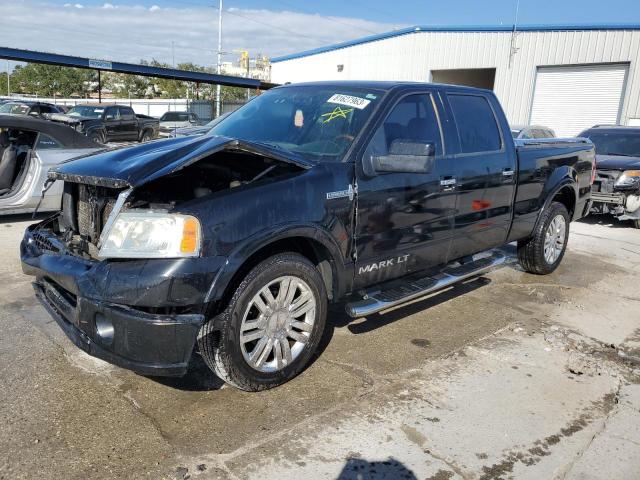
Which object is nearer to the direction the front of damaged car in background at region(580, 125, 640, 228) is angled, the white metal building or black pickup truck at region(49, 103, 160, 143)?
the black pickup truck

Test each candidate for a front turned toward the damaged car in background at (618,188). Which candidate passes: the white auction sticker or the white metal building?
the white metal building

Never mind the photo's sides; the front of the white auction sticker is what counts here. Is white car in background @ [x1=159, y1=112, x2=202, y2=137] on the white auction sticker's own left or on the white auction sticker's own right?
on the white auction sticker's own right

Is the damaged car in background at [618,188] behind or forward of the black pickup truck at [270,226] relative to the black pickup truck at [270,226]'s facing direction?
behind

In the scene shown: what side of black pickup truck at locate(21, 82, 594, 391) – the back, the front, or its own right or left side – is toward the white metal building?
back

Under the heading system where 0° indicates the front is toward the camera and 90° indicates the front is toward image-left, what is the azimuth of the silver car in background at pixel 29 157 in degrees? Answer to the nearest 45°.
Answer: approximately 90°

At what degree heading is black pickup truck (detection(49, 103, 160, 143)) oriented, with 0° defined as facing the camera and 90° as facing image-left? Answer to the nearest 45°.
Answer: approximately 45°

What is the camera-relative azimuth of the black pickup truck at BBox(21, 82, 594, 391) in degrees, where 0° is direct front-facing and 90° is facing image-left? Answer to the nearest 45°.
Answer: approximately 45°

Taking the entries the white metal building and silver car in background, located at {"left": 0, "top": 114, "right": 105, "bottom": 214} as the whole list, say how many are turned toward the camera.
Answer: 1
